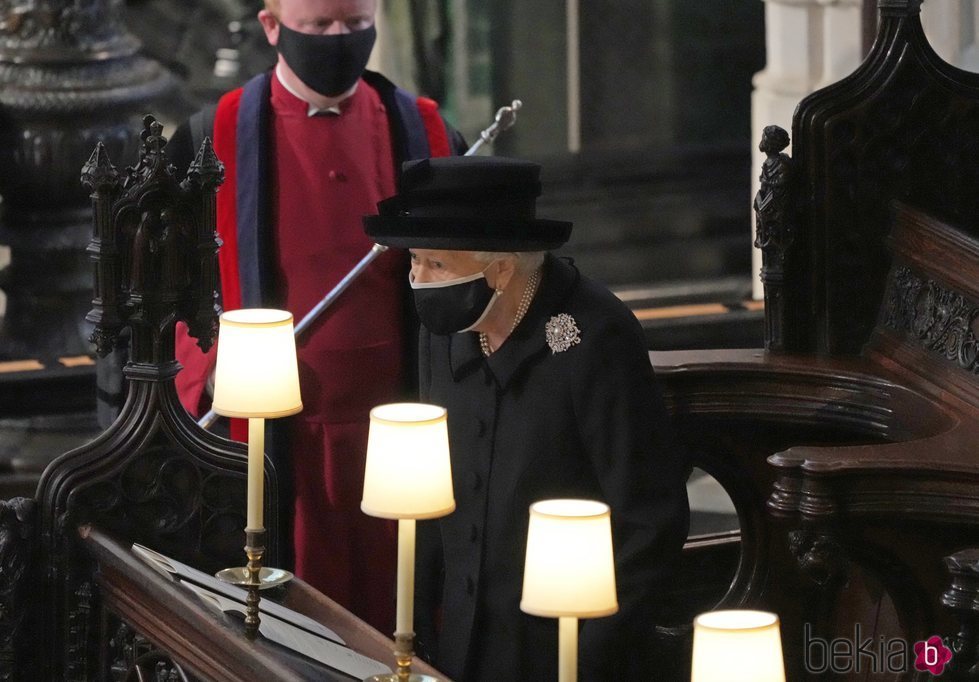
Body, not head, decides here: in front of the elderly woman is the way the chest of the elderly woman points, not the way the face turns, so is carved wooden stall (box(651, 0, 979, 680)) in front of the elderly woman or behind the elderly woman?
behind

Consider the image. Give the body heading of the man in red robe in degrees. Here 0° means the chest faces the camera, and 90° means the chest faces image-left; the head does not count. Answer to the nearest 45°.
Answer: approximately 0°

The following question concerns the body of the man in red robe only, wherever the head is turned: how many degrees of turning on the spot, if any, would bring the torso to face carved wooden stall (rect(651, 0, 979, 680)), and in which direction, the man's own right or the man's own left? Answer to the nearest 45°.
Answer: approximately 90° to the man's own left

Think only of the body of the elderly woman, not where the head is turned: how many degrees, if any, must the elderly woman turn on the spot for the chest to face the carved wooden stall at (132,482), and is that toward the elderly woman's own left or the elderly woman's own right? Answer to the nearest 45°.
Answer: approximately 45° to the elderly woman's own right

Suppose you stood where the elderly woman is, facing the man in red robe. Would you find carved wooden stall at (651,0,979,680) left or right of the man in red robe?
right

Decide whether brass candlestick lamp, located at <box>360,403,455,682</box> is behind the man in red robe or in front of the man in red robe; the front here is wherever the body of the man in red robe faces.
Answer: in front

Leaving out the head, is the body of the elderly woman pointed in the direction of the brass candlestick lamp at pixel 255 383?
yes

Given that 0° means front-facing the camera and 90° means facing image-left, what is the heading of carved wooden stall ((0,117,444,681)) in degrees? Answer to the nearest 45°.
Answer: approximately 45°

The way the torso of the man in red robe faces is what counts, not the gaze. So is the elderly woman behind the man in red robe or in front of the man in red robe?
in front

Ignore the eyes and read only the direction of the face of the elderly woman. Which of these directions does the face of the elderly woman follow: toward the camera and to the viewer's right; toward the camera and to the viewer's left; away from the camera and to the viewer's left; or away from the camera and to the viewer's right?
toward the camera and to the viewer's left

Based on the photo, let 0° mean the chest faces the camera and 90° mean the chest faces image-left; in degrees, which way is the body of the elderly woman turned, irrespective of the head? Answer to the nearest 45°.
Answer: approximately 45°
